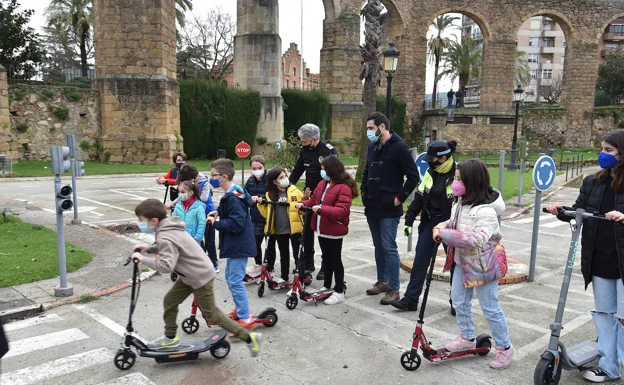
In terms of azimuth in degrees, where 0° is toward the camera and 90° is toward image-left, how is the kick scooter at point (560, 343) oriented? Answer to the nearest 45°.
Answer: approximately 45°

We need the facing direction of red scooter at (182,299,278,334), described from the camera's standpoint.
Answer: facing to the left of the viewer

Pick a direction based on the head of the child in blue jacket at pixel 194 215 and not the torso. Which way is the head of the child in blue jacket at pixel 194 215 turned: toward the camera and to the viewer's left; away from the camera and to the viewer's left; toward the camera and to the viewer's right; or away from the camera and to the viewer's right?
toward the camera and to the viewer's left

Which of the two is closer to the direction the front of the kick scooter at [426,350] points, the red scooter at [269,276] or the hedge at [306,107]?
the red scooter

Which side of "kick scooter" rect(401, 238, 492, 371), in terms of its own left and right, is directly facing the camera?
left

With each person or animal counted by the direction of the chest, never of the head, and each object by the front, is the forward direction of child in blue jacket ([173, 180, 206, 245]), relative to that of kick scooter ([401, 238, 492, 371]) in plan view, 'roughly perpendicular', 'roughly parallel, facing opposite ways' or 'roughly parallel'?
roughly perpendicular

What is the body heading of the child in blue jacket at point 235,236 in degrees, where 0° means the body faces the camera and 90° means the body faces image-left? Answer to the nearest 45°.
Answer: approximately 90°

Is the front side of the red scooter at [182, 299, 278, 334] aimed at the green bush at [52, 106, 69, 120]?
no

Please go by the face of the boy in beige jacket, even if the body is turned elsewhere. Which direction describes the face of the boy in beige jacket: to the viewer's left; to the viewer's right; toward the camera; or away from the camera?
to the viewer's left

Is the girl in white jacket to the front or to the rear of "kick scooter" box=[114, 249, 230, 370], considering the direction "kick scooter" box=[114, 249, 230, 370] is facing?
to the rear

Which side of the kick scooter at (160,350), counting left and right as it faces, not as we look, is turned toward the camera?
left

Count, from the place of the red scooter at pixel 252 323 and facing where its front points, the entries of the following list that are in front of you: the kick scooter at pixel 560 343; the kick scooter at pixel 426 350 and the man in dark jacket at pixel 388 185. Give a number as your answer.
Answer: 0

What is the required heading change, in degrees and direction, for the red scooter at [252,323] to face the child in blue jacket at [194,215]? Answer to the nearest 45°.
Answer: approximately 45° to its right

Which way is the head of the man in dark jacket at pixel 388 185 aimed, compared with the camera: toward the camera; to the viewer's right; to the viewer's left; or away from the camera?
to the viewer's left

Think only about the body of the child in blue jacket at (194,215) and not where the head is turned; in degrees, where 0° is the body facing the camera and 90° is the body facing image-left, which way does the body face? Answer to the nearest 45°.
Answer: approximately 45°

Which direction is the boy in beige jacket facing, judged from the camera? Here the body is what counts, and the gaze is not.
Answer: to the viewer's left

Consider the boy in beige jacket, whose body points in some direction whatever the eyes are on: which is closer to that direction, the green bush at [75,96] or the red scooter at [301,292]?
the green bush
